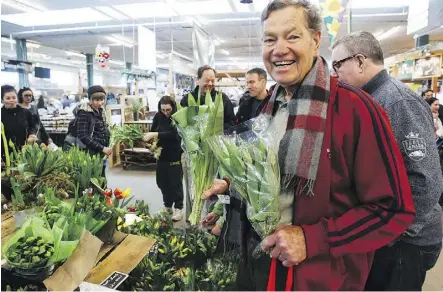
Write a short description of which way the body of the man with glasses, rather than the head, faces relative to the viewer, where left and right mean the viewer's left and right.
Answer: facing to the left of the viewer

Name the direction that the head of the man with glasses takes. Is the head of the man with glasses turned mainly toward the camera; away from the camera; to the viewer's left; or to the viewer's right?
to the viewer's left

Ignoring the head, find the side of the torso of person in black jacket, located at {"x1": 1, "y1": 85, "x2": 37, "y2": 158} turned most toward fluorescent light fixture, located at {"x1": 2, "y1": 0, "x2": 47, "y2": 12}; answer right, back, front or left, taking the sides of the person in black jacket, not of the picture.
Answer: back

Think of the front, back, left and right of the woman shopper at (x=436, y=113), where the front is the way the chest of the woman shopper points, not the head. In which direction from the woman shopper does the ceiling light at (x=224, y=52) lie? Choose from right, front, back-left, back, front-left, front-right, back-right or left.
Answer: back

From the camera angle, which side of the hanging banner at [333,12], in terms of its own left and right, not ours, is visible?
front

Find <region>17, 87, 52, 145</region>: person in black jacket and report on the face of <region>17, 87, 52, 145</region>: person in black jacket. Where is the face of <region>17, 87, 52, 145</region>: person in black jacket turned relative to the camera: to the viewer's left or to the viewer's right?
to the viewer's right

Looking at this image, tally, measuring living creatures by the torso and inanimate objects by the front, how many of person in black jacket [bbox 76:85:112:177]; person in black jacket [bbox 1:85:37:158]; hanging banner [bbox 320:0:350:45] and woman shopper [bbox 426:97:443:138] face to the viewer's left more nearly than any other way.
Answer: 0

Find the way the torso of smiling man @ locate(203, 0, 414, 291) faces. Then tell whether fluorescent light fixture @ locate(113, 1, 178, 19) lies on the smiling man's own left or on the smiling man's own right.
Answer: on the smiling man's own right

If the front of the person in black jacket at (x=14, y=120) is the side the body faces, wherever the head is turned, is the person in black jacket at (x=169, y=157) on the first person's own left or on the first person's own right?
on the first person's own left

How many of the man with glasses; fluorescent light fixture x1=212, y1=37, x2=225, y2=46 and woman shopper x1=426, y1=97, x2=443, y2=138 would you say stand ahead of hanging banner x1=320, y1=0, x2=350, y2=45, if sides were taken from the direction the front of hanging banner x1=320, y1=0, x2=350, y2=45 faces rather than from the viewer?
1

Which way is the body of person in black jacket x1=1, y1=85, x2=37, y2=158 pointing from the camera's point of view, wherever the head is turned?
toward the camera

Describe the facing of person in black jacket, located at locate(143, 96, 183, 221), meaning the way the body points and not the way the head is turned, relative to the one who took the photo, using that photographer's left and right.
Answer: facing the viewer and to the left of the viewer

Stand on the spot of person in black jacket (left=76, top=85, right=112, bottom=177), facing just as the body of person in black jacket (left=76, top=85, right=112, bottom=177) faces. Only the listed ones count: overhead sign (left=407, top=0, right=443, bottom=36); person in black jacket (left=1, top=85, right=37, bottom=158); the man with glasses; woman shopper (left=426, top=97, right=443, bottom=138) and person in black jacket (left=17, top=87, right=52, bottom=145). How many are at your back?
2
